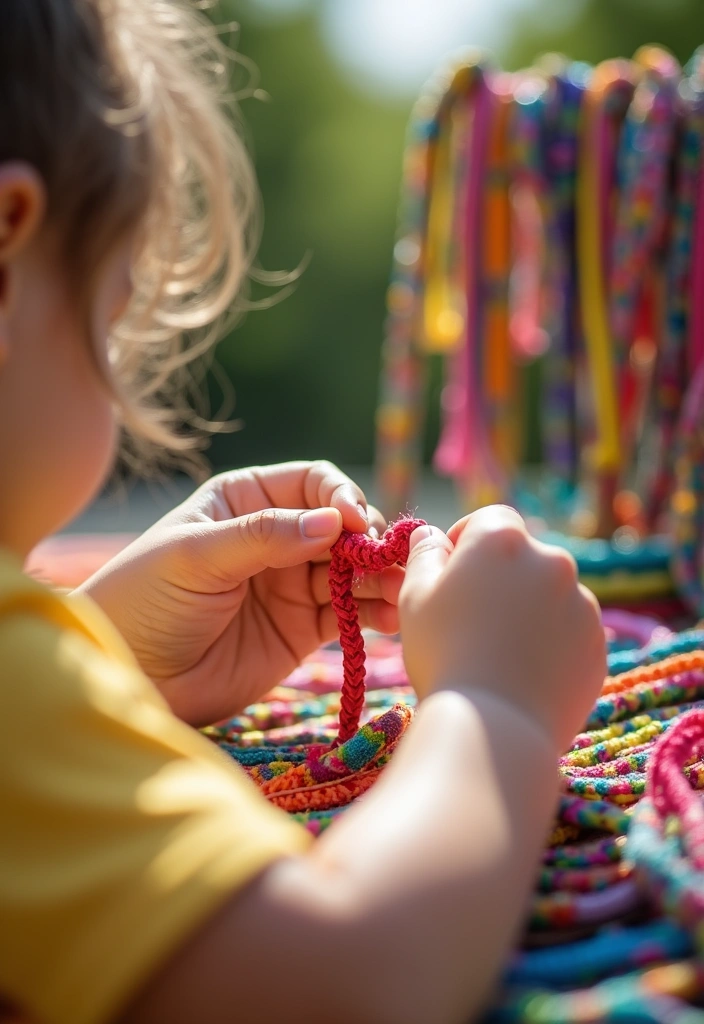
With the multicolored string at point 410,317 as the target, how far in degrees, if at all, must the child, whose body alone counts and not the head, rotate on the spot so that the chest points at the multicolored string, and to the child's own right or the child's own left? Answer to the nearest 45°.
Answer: approximately 45° to the child's own left

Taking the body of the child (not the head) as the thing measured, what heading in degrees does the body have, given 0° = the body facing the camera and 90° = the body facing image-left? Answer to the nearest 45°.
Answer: approximately 225°

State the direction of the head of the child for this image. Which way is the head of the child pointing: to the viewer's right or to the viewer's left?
to the viewer's right
